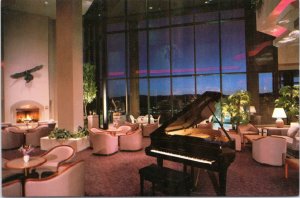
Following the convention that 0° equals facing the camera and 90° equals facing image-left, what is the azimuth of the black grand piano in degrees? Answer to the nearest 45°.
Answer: approximately 45°

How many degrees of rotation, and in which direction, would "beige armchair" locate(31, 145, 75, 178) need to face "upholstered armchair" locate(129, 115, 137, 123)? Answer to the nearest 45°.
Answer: approximately 180°

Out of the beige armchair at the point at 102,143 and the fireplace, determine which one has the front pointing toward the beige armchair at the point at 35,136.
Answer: the fireplace

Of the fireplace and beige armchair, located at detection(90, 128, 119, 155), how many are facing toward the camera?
1

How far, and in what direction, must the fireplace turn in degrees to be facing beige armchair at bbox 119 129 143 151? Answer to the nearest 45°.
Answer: approximately 45° to its left

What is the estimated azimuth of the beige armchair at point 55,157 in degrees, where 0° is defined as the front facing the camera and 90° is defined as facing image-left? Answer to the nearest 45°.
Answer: approximately 45°
